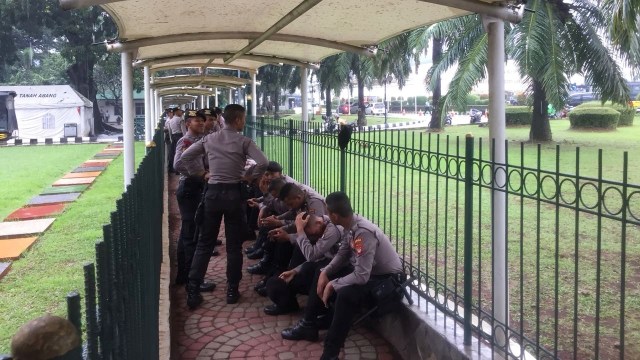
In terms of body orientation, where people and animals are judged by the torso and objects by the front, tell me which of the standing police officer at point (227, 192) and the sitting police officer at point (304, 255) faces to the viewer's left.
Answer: the sitting police officer

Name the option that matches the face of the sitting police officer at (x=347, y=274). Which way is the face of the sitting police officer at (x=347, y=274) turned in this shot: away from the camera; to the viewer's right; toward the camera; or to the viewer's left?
to the viewer's left

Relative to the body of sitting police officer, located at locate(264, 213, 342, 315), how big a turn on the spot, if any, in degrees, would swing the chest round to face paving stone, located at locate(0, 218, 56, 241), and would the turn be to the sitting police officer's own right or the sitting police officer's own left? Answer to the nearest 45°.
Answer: approximately 45° to the sitting police officer's own right

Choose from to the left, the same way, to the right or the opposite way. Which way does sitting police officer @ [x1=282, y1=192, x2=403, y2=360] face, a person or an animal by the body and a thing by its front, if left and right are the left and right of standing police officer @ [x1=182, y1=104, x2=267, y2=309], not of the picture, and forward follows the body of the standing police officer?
to the left

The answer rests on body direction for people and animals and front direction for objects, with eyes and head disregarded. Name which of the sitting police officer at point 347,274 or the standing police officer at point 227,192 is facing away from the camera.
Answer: the standing police officer

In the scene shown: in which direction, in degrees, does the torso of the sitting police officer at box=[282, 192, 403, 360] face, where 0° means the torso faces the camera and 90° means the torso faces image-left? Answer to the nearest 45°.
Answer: approximately 90°

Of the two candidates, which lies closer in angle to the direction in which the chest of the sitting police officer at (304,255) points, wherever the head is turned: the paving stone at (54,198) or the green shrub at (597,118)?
the paving stone

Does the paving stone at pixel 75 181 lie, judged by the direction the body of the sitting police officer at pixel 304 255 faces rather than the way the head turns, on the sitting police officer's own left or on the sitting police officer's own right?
on the sitting police officer's own right

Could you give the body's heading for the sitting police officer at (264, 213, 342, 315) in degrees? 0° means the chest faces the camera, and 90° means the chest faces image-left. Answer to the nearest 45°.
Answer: approximately 90°

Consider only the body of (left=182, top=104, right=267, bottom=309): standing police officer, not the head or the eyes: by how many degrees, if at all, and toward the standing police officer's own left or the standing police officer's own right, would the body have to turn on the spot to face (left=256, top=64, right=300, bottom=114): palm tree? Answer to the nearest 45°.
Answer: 0° — they already face it

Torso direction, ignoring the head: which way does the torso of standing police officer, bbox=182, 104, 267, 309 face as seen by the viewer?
away from the camera
